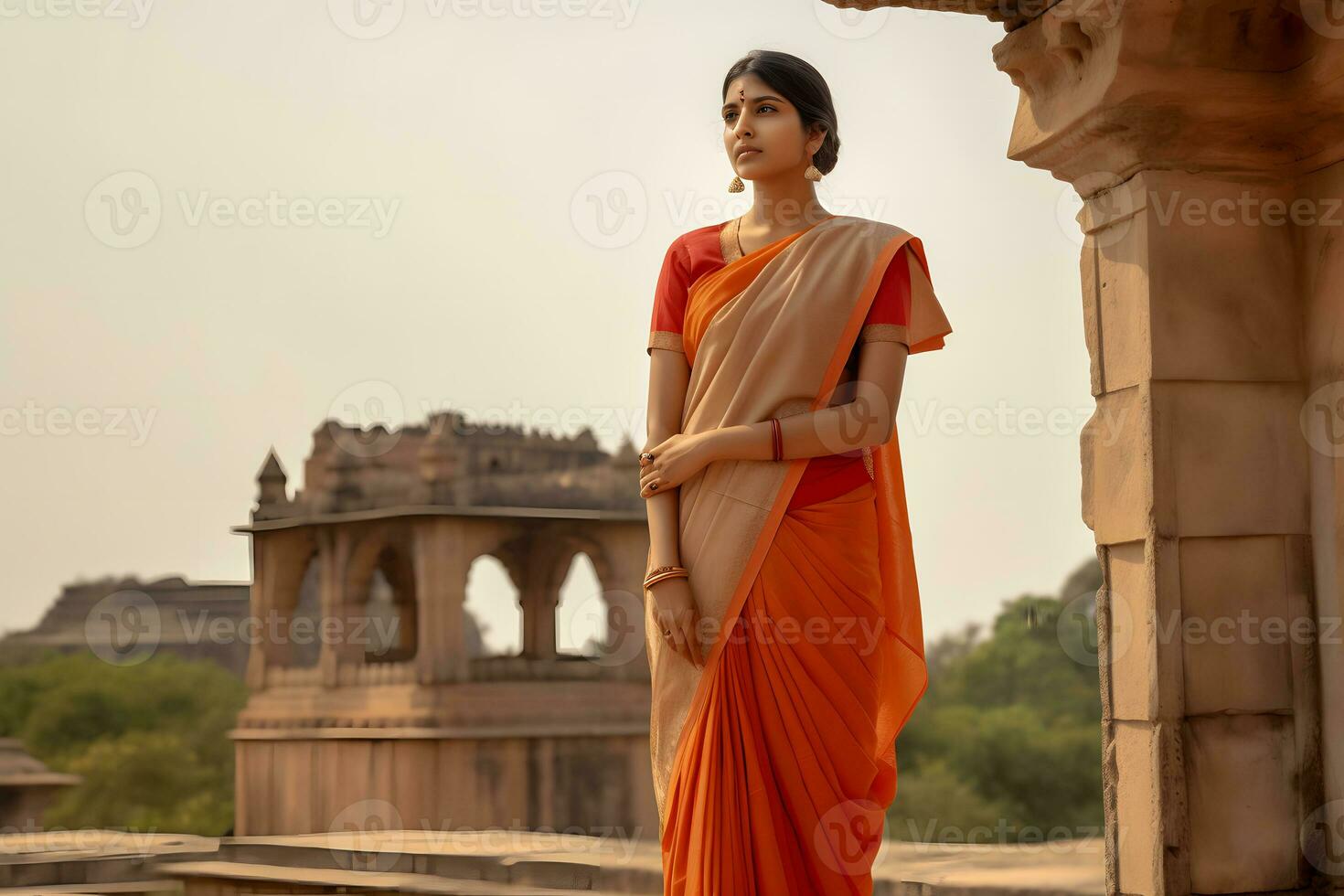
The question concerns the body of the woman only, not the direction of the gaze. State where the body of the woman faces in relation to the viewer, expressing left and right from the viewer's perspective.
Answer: facing the viewer and to the left of the viewer

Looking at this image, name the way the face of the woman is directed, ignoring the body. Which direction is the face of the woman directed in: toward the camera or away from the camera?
toward the camera
